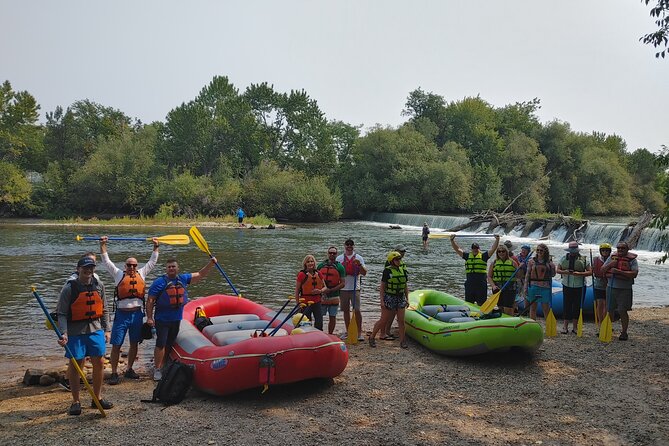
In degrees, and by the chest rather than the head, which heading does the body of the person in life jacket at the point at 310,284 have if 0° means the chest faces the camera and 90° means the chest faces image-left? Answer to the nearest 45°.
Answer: approximately 0°

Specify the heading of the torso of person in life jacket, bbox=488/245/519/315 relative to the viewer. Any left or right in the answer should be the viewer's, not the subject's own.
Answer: facing the viewer

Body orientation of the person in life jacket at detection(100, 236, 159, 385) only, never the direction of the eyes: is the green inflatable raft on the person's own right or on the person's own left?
on the person's own left

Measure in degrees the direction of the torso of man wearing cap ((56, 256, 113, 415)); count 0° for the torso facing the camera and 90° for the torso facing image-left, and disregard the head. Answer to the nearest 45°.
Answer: approximately 0°

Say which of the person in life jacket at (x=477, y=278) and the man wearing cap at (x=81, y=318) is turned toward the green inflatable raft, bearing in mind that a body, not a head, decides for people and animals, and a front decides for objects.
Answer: the person in life jacket

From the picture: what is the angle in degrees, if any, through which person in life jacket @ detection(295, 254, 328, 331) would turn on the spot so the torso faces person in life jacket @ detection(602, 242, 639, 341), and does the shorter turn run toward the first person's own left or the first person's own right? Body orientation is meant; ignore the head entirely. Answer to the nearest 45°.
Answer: approximately 90° to the first person's own left

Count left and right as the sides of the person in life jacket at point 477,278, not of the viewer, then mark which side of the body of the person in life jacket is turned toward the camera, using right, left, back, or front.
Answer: front

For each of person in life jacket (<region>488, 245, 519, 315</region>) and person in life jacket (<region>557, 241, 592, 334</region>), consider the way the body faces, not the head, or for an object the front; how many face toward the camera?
2

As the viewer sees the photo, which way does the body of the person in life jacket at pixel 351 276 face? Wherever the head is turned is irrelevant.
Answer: toward the camera

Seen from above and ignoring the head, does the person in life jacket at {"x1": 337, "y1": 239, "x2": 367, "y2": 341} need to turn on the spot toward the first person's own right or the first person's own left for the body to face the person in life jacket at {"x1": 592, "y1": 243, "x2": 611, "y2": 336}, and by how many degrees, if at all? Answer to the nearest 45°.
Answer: approximately 90° to the first person's own left

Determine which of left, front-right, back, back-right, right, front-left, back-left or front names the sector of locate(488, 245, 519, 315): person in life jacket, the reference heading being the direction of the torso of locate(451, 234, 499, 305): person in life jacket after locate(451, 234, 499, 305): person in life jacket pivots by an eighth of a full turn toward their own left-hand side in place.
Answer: front
